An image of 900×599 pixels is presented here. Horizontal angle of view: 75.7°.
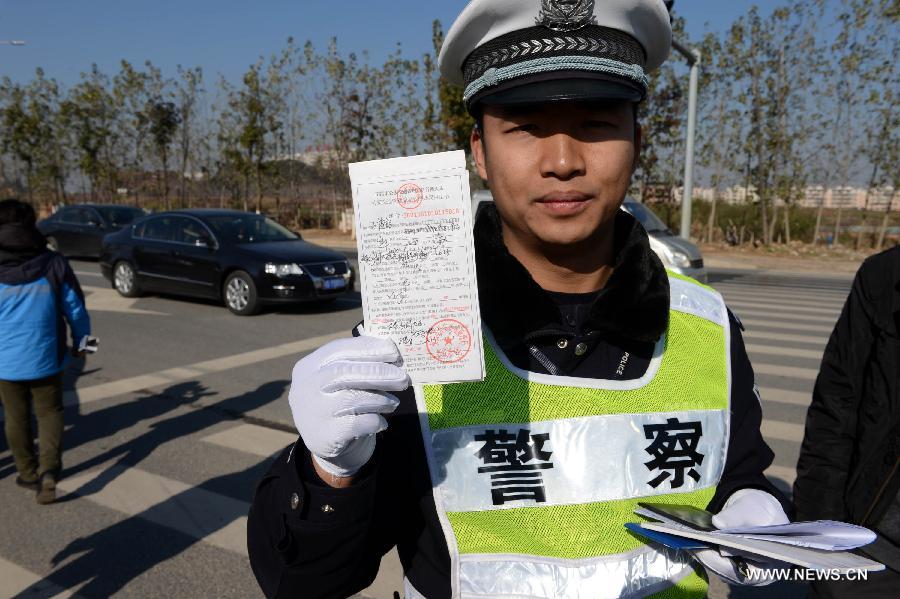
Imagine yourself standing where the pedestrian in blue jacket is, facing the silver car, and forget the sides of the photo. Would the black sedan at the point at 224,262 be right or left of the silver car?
left

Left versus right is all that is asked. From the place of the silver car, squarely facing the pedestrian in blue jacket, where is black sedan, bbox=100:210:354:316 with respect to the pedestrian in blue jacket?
right

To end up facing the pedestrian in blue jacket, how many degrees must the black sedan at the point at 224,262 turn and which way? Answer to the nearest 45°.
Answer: approximately 45° to its right

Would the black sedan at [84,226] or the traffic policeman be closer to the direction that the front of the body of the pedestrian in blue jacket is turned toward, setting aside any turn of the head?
the black sedan

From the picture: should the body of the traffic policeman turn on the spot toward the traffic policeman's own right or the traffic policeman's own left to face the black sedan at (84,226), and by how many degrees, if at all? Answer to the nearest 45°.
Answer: approximately 135° to the traffic policeman's own right

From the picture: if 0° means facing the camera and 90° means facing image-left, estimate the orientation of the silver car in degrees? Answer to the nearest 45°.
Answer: approximately 315°

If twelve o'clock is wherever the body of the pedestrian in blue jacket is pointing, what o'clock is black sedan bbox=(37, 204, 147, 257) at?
The black sedan is roughly at 12 o'clock from the pedestrian in blue jacket.

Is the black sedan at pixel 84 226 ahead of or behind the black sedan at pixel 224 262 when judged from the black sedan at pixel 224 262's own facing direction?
behind

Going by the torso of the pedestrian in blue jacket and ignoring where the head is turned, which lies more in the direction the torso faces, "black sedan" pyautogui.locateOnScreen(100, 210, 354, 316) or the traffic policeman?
the black sedan

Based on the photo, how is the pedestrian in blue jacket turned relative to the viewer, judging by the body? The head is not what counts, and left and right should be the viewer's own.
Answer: facing away from the viewer

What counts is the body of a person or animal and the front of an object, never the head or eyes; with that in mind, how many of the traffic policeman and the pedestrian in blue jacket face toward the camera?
1

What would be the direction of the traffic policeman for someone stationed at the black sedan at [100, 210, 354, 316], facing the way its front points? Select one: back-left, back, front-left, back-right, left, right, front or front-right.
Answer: front-right
